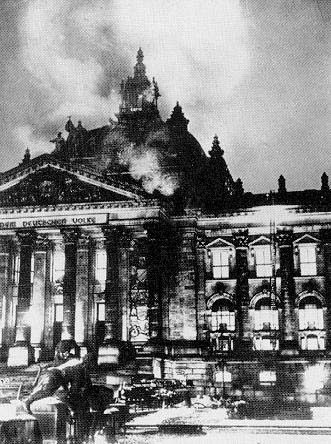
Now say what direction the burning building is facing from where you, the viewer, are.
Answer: facing the viewer

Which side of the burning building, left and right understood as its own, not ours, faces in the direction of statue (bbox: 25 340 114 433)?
front
